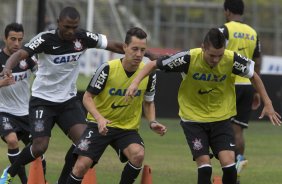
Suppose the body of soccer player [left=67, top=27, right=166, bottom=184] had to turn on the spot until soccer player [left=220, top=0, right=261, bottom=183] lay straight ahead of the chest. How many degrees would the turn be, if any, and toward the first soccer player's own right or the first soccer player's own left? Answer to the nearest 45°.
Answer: approximately 90° to the first soccer player's own left

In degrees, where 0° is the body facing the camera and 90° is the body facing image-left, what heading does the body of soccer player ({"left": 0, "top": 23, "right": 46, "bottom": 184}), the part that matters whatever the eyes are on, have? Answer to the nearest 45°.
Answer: approximately 315°
